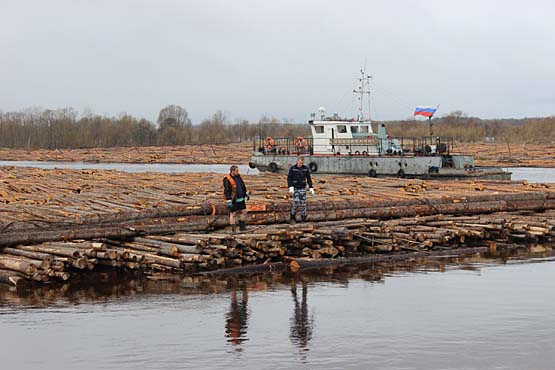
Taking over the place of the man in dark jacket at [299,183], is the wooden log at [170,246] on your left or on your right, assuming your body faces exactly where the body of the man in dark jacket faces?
on your right

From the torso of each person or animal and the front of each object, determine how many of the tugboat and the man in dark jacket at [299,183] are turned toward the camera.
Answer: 1

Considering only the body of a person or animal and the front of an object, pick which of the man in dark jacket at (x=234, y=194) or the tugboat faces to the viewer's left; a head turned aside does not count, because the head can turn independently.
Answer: the tugboat

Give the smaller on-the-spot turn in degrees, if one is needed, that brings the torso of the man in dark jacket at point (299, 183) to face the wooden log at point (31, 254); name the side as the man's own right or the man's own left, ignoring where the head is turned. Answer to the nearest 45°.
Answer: approximately 45° to the man's own right

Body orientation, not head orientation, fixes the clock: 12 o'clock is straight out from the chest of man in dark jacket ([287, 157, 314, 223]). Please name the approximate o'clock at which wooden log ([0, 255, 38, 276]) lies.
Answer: The wooden log is roughly at 2 o'clock from the man in dark jacket.

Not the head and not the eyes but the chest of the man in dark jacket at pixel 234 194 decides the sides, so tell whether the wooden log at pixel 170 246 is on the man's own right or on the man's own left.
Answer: on the man's own right

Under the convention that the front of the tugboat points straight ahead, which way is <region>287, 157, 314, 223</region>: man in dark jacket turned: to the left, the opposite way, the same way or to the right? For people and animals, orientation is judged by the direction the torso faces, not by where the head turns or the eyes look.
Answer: to the left

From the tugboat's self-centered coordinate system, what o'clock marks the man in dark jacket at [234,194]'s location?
The man in dark jacket is roughly at 9 o'clock from the tugboat.

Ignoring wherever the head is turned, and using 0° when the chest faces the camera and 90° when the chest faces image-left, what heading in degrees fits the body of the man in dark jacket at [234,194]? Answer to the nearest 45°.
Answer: approximately 315°

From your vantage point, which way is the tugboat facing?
to the viewer's left
